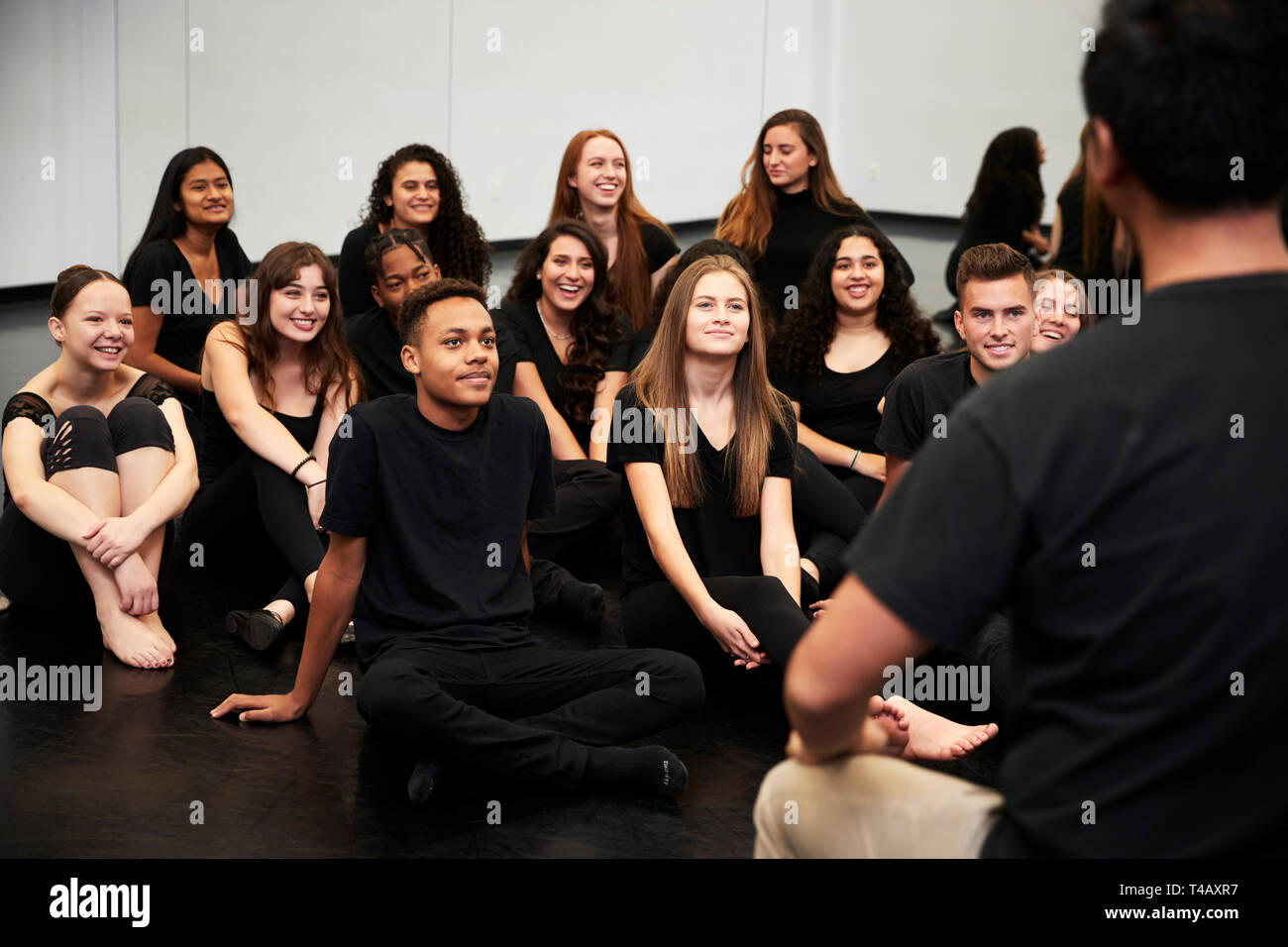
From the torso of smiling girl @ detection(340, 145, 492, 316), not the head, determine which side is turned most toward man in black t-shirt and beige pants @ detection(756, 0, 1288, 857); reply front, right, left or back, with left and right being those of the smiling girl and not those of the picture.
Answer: front

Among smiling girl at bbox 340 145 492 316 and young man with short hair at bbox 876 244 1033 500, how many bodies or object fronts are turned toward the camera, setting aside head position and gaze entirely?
2

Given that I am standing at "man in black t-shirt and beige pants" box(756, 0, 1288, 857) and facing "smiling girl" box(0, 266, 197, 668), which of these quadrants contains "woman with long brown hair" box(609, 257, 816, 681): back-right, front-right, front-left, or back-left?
front-right

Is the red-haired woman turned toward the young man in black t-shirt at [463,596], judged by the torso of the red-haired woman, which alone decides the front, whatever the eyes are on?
yes

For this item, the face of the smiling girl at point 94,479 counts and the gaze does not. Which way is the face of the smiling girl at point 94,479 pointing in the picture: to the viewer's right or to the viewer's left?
to the viewer's right

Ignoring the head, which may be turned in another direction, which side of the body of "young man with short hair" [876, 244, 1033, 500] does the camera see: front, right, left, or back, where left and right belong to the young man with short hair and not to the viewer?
front

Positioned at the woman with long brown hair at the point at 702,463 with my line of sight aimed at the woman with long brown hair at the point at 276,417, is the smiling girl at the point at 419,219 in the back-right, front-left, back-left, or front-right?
front-right

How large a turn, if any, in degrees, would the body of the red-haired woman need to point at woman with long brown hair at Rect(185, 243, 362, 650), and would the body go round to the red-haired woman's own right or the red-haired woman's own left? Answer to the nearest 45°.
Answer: approximately 45° to the red-haired woman's own right

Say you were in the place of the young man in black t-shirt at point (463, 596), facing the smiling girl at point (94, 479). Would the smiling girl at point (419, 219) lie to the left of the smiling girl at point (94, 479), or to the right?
right

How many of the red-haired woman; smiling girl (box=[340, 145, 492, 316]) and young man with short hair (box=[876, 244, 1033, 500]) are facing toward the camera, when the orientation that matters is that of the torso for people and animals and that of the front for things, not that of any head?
3

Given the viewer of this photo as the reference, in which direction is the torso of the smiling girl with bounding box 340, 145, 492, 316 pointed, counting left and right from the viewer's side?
facing the viewer

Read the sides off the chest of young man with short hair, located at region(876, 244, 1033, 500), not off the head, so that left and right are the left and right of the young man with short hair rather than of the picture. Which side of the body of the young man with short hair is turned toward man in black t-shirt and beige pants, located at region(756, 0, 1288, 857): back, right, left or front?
front

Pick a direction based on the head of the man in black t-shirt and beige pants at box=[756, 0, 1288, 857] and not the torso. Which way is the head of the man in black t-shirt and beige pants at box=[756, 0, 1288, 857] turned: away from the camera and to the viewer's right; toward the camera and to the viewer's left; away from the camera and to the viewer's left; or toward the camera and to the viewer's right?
away from the camera and to the viewer's left
